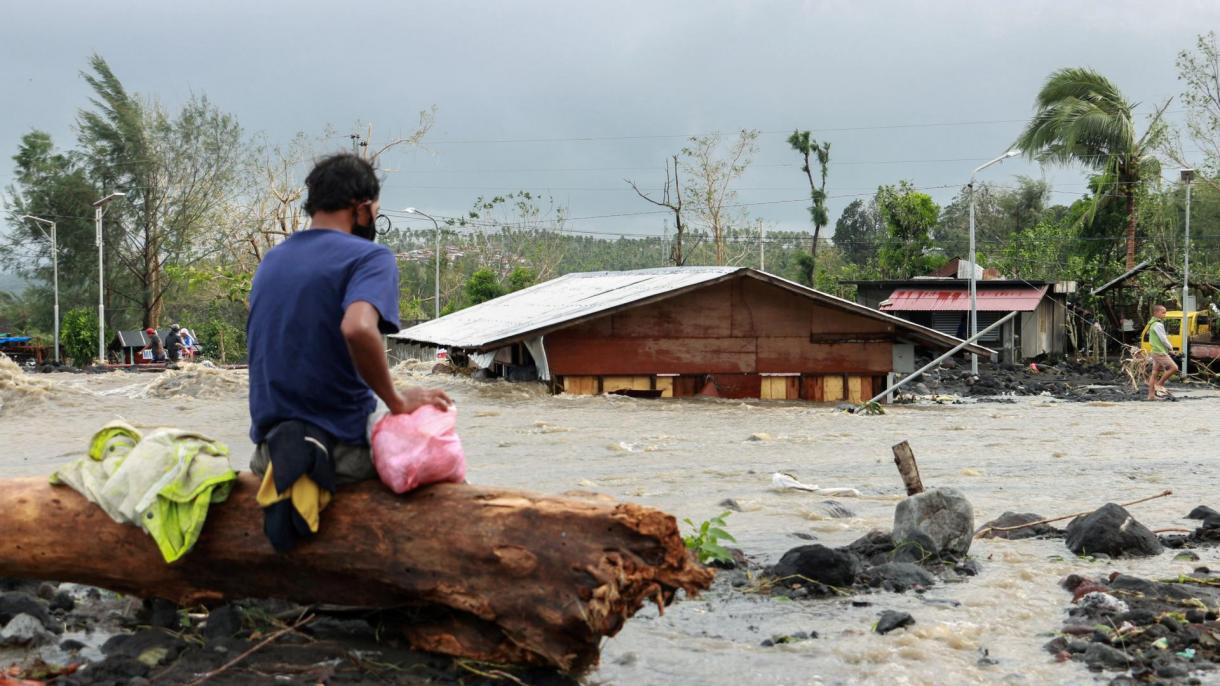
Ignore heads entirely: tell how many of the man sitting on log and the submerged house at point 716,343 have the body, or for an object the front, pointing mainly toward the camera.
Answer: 1

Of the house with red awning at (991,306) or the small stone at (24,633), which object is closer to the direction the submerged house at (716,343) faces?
the small stone

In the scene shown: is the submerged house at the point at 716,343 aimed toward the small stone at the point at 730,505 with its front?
yes

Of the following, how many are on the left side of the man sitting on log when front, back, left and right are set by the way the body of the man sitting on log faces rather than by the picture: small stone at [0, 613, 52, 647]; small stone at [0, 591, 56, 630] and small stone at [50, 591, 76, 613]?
3

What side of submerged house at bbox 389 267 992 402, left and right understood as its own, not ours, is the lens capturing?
front

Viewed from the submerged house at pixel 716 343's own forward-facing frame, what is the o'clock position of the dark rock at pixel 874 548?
The dark rock is roughly at 12 o'clock from the submerged house.

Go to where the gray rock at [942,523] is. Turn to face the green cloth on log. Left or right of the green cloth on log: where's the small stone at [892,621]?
left

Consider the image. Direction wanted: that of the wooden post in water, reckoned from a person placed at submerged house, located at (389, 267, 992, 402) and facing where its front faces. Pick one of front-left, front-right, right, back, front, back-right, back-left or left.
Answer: front

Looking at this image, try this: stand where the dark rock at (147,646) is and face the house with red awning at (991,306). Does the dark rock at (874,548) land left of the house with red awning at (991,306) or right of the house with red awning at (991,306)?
right

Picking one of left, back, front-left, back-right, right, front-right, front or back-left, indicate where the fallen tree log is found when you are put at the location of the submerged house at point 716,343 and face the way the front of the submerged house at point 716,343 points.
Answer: front

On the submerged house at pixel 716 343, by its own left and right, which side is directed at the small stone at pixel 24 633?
front

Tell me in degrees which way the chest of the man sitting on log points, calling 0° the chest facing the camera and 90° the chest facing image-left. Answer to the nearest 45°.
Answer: approximately 225°

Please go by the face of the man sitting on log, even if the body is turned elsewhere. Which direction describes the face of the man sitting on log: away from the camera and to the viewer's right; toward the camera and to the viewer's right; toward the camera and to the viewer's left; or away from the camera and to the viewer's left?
away from the camera and to the viewer's right
